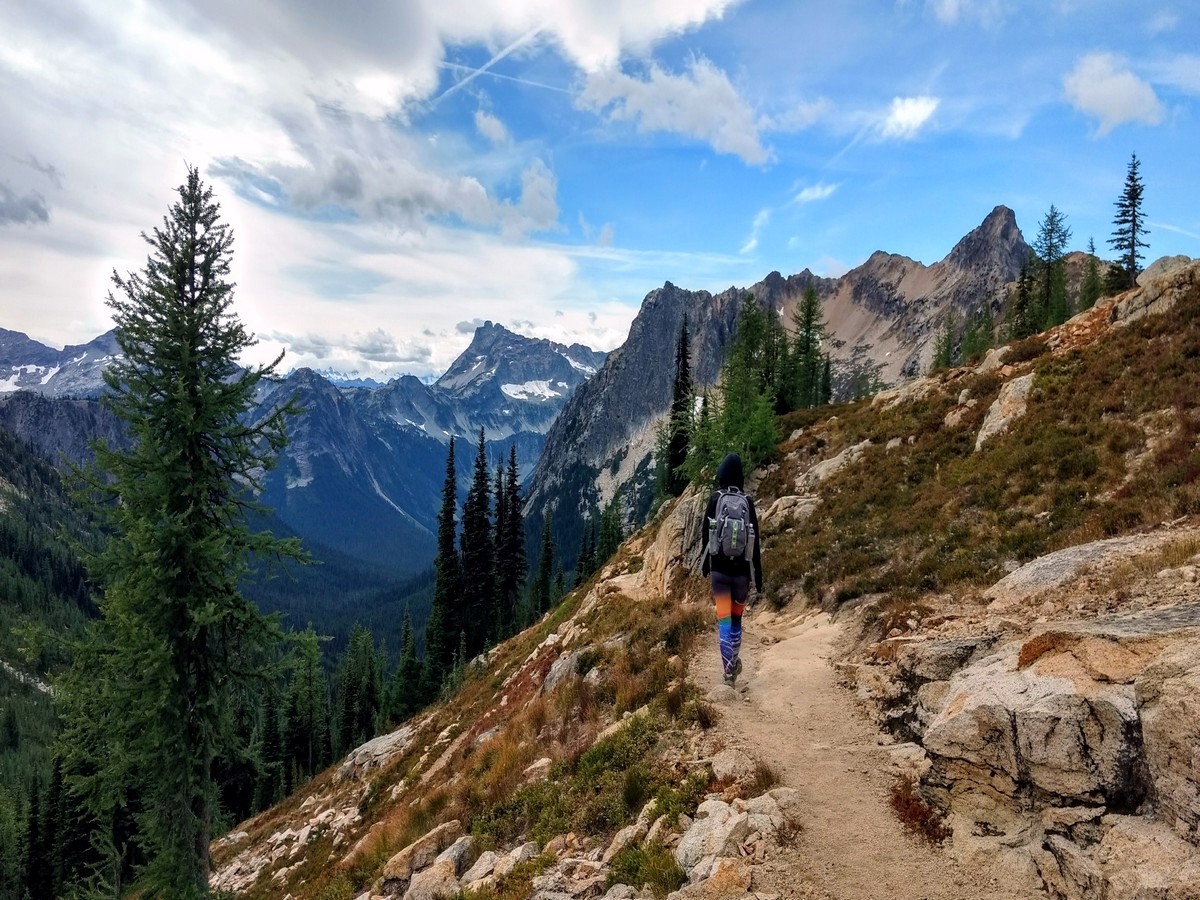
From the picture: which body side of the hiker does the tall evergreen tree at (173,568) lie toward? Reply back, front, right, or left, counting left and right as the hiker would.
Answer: left

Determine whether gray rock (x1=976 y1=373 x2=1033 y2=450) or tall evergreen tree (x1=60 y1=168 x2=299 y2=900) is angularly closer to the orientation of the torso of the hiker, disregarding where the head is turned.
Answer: the gray rock

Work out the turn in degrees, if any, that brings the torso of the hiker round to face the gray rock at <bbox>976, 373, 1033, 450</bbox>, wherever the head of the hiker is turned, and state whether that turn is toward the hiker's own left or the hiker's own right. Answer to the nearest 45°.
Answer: approximately 45° to the hiker's own right

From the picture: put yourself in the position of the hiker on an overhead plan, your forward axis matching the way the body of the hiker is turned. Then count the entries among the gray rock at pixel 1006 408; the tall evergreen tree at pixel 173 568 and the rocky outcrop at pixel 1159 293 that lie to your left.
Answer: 1

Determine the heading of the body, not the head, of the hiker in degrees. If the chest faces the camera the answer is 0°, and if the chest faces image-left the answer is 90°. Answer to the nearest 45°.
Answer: approximately 180°

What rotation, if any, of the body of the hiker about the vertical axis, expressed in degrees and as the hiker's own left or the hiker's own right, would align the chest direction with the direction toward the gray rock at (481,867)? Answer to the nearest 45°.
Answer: approximately 135° to the hiker's own left

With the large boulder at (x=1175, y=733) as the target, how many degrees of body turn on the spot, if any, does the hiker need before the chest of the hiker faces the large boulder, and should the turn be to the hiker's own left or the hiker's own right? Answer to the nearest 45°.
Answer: approximately 135° to the hiker's own right

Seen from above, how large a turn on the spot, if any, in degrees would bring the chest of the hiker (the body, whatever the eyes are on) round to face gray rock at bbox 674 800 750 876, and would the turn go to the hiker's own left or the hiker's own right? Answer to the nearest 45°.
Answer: approximately 180°

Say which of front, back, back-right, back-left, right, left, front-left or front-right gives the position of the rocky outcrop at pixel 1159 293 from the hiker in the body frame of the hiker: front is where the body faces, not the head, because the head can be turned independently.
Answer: front-right
